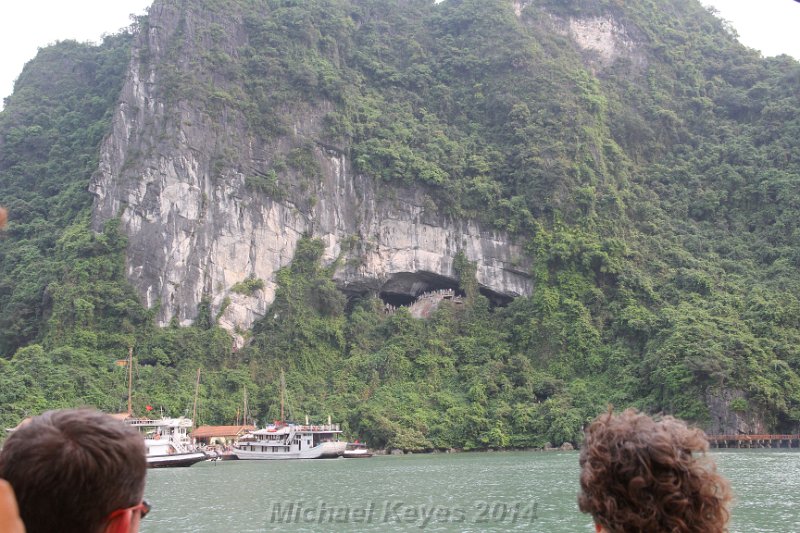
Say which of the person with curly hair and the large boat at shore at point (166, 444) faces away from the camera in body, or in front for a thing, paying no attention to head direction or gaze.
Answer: the person with curly hair

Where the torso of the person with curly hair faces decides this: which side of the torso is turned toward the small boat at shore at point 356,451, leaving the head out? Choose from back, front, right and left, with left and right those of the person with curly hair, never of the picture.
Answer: front

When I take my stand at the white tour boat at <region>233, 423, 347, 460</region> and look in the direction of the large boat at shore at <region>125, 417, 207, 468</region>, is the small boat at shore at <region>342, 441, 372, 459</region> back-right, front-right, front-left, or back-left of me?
back-left

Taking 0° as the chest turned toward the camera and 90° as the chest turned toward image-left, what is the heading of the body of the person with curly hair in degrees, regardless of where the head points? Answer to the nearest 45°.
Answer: approximately 180°

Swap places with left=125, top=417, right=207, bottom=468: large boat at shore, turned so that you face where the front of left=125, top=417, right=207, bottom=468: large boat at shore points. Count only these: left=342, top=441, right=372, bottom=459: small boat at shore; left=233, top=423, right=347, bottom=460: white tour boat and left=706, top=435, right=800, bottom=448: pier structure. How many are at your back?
0

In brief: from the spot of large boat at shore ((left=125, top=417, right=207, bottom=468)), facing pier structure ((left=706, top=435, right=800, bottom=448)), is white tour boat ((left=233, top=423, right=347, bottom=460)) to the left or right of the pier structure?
left

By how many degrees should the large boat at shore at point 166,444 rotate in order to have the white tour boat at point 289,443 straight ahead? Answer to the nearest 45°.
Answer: approximately 45° to its left

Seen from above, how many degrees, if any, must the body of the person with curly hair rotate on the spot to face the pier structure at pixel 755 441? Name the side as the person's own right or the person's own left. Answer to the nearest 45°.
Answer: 0° — they already face it

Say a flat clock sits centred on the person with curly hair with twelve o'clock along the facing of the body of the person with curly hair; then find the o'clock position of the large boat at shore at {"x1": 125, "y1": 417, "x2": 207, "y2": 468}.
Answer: The large boat at shore is roughly at 11 o'clock from the person with curly hair.

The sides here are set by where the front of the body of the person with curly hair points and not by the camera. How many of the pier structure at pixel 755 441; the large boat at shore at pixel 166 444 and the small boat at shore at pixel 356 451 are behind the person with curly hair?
0

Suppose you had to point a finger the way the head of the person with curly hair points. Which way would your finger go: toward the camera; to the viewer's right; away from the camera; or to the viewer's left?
away from the camera

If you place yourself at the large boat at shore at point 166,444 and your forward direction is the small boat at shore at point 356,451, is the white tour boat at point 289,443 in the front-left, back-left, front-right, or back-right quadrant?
front-left
